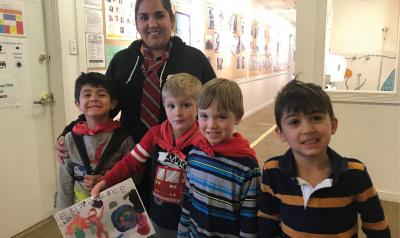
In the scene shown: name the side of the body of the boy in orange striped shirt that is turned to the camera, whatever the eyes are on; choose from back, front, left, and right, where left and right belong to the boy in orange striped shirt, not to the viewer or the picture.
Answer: front

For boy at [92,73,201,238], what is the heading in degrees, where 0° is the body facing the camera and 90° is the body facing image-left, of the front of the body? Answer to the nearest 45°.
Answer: approximately 0°

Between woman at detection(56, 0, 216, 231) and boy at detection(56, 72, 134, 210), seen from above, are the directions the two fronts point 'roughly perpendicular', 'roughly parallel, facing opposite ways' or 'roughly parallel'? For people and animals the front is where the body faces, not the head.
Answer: roughly parallel

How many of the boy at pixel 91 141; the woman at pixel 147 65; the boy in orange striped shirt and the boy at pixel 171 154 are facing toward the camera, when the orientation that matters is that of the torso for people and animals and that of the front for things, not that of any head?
4

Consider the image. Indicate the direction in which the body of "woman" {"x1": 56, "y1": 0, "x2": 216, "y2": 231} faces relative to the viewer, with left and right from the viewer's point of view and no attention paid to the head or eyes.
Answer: facing the viewer

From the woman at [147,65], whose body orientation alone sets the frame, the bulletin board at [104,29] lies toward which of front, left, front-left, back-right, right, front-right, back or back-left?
back

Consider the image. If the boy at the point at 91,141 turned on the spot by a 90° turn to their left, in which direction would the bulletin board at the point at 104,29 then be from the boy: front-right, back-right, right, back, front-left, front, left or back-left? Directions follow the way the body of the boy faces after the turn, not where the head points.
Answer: left

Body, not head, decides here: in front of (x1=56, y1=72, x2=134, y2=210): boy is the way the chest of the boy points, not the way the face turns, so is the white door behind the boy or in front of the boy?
behind

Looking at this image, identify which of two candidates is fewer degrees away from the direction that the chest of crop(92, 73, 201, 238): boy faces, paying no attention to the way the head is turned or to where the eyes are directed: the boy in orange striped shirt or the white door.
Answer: the boy in orange striped shirt

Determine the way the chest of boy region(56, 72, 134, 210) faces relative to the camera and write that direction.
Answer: toward the camera

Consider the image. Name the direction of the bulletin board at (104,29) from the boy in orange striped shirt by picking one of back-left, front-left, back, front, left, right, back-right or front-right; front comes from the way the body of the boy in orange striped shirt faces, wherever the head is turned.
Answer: back-right

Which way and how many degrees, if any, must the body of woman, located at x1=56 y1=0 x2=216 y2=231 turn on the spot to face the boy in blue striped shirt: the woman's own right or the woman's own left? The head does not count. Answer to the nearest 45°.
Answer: approximately 45° to the woman's own left

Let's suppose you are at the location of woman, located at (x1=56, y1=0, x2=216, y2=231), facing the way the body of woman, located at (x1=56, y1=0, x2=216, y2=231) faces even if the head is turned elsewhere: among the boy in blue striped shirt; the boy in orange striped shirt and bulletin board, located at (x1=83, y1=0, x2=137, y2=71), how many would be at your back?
1
